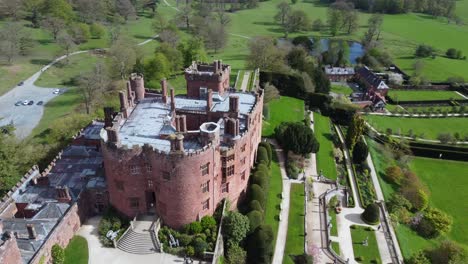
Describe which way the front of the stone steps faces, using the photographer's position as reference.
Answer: facing the viewer

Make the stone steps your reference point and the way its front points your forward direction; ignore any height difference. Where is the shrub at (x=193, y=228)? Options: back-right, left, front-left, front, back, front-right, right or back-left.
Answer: left

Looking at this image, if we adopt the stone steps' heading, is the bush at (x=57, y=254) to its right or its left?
on its right
